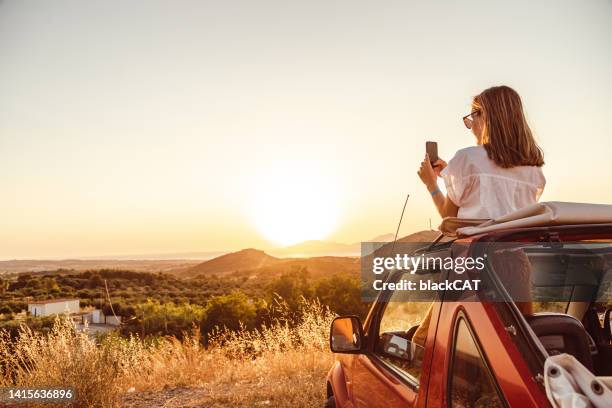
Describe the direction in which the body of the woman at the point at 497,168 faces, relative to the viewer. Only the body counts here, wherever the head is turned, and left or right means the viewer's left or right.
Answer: facing away from the viewer and to the left of the viewer

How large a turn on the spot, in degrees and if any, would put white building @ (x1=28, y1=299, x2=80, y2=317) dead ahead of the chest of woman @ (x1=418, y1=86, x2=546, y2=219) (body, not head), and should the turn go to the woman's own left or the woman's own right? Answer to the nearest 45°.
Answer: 0° — they already face it
